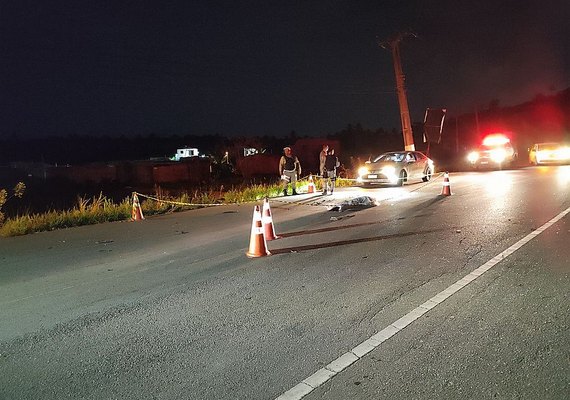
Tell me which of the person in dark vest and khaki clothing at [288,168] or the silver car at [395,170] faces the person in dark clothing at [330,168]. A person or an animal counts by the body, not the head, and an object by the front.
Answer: the silver car

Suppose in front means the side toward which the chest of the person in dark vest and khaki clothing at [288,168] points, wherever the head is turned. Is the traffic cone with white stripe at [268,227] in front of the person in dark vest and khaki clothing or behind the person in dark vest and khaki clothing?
in front

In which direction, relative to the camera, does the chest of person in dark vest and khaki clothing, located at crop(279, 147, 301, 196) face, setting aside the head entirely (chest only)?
toward the camera

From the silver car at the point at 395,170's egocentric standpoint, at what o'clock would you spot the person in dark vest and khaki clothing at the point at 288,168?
The person in dark vest and khaki clothing is roughly at 12 o'clock from the silver car.

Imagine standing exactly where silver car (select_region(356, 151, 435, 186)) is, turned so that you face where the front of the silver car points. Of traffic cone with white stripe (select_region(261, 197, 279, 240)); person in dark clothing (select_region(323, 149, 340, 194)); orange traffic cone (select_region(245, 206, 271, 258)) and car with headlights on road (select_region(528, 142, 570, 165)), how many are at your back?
1

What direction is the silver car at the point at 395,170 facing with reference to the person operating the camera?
facing the viewer and to the left of the viewer

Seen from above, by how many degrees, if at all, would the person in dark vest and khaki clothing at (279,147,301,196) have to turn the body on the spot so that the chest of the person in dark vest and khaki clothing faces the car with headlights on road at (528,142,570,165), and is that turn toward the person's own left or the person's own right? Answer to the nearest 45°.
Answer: approximately 135° to the person's own left

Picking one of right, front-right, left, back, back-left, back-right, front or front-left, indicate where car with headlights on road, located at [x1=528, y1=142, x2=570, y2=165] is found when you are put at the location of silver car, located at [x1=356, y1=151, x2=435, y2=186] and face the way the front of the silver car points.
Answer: back

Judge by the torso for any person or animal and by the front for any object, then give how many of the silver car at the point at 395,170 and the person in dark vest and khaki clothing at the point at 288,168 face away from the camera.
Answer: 0

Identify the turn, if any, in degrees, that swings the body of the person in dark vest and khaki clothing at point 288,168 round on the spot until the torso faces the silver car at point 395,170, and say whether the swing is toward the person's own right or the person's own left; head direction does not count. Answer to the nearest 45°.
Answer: approximately 135° to the person's own left

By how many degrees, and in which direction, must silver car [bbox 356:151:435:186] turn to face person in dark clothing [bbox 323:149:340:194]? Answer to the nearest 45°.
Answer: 0° — it already faces them

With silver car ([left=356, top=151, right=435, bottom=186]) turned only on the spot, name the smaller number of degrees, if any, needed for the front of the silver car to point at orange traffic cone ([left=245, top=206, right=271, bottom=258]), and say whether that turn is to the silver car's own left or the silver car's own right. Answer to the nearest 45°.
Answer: approximately 45° to the silver car's own left

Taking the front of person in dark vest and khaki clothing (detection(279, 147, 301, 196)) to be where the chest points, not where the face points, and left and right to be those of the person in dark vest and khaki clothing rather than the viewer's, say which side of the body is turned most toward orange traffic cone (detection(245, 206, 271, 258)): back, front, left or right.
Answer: front
